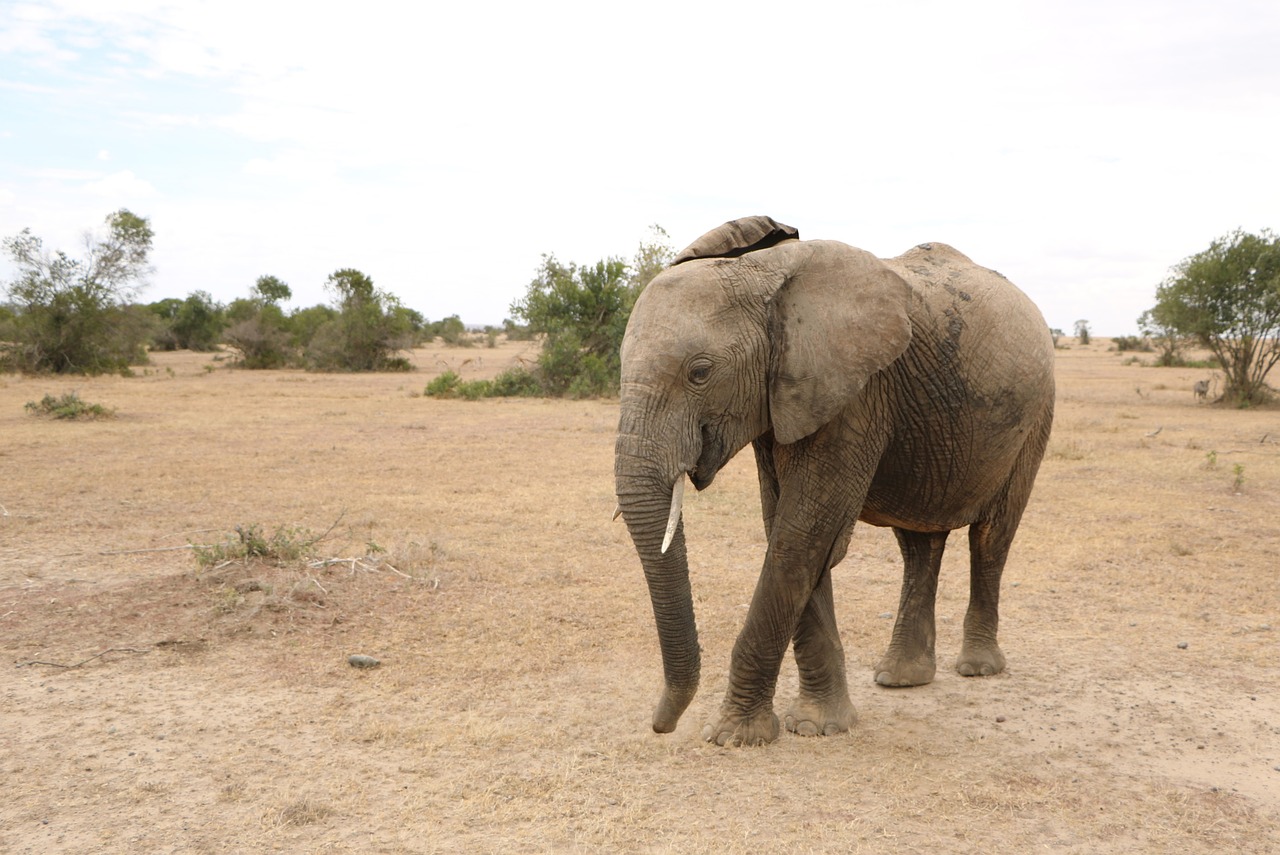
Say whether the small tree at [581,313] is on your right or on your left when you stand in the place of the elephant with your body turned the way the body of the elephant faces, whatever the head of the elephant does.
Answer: on your right

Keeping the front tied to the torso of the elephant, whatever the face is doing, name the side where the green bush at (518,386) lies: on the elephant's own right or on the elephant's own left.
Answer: on the elephant's own right

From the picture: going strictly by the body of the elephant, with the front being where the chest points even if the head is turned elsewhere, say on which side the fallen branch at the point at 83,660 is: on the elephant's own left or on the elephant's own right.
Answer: on the elephant's own right

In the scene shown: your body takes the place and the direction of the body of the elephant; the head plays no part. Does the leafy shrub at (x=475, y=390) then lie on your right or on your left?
on your right

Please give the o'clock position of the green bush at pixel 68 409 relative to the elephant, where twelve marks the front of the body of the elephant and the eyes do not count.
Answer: The green bush is roughly at 3 o'clock from the elephant.

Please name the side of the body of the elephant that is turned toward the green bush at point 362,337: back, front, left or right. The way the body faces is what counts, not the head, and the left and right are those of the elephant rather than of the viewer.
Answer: right

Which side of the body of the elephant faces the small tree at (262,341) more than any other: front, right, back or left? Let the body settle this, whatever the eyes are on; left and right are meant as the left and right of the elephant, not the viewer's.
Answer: right

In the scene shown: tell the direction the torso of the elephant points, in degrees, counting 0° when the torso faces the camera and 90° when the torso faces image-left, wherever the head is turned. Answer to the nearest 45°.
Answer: approximately 45°

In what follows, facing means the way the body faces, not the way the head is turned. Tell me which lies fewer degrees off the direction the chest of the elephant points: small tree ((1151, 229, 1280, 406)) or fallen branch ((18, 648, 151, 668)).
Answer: the fallen branch

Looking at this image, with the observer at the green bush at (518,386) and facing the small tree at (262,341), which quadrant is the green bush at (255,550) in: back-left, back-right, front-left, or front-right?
back-left

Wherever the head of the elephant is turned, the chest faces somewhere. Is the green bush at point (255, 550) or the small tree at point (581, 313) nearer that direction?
the green bush
